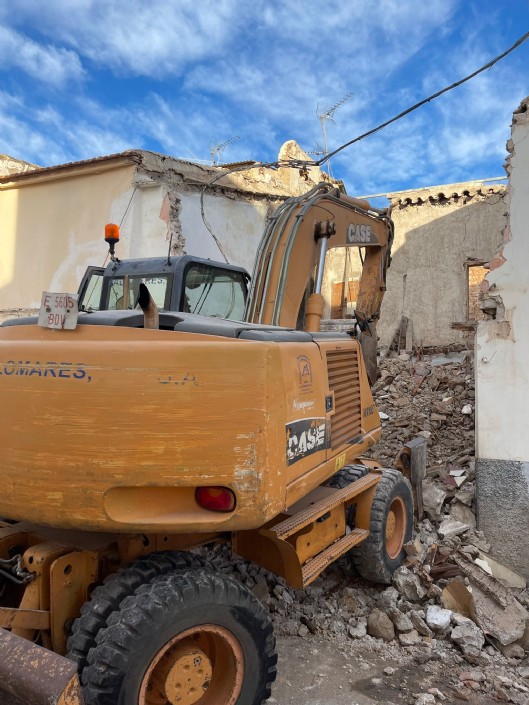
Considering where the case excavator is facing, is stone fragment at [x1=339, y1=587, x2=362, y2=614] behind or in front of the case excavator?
in front

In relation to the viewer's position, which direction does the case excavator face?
facing away from the viewer and to the right of the viewer

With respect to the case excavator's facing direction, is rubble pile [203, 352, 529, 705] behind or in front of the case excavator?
in front
